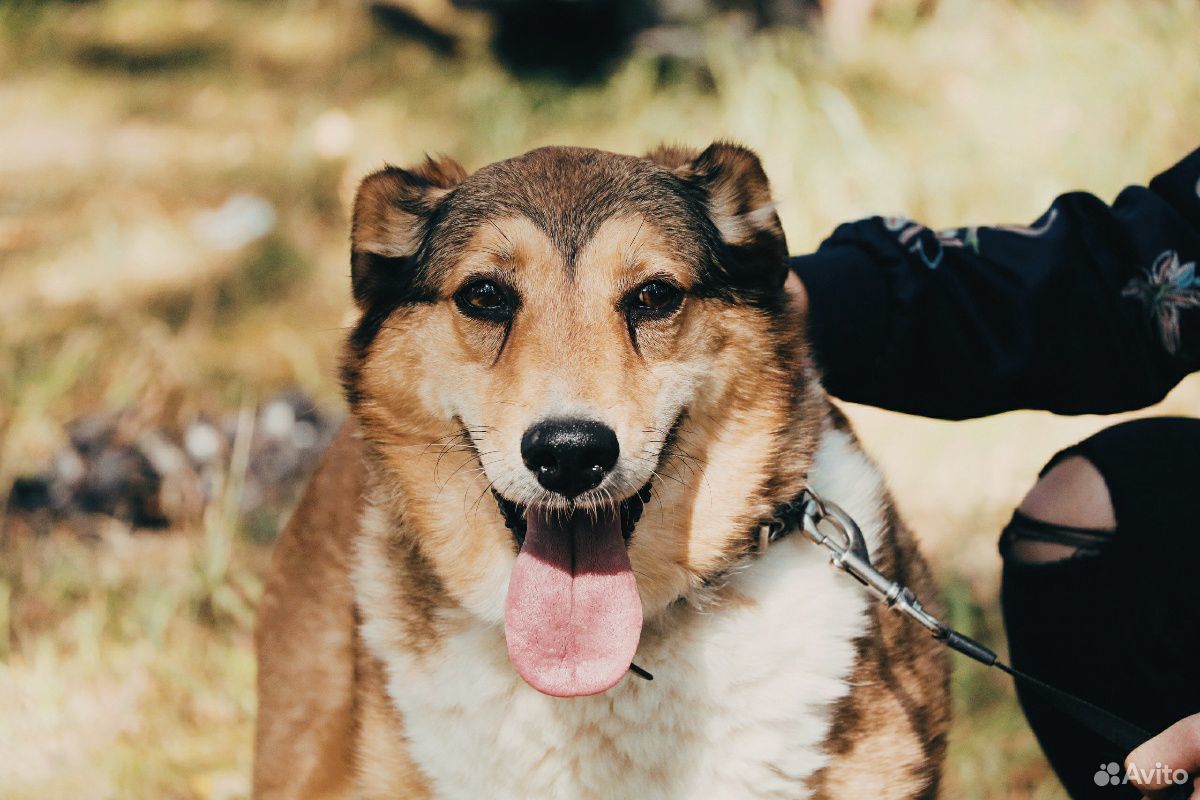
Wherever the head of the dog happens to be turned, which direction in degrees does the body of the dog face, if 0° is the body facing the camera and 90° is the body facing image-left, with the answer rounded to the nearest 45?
approximately 0°
